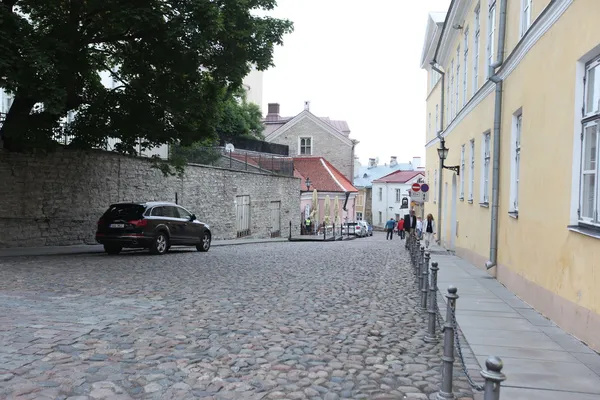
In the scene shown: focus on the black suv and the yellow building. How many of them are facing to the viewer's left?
1

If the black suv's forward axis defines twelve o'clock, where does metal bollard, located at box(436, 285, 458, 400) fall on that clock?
The metal bollard is roughly at 4 o'clock from the black suv.

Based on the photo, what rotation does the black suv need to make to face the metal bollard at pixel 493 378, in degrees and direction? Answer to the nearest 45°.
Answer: approximately 135° to its right

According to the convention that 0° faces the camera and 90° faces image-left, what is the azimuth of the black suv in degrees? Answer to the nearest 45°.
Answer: approximately 225°

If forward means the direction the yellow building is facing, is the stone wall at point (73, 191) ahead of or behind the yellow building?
ahead

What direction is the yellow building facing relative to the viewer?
to the viewer's left

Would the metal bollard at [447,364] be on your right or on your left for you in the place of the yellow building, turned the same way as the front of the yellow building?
on your left
